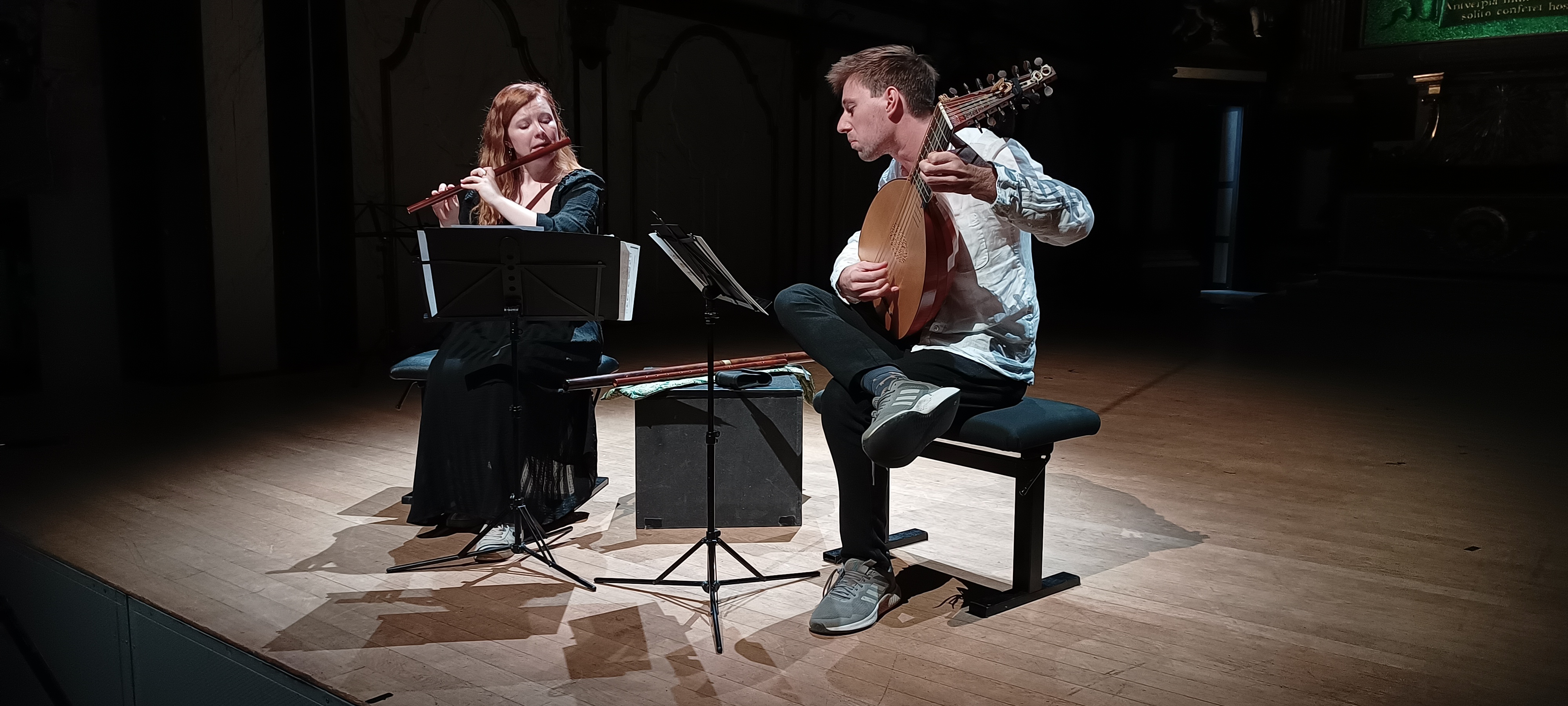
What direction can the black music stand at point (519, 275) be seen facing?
away from the camera

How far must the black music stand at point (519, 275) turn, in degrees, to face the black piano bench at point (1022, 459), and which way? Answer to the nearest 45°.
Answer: approximately 135° to its right

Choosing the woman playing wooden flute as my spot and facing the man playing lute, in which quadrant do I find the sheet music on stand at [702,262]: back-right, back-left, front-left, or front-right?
front-right

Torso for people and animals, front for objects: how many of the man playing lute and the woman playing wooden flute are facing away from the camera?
0

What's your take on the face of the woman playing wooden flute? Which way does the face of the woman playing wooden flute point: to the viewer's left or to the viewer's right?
to the viewer's right

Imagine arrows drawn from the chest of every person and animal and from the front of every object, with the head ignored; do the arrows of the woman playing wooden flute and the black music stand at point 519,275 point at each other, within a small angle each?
yes

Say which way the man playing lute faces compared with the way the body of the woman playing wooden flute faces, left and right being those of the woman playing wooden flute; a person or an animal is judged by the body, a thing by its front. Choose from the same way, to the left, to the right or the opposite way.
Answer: to the right

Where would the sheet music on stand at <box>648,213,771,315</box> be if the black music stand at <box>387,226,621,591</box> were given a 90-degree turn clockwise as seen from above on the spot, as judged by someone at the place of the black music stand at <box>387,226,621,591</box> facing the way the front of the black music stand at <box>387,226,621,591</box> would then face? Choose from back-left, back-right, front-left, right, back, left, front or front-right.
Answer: front-right

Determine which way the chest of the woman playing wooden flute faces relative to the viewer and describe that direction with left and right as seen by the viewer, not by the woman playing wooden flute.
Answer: facing the viewer

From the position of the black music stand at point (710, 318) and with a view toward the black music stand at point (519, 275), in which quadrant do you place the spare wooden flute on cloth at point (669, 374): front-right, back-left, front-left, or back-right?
front-right

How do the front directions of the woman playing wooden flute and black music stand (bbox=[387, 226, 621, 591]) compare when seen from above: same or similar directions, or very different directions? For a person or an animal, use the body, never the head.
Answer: very different directions

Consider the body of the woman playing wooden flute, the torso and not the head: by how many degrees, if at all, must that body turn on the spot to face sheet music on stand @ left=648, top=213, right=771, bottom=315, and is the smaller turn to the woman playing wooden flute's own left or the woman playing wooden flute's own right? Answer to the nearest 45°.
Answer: approximately 45° to the woman playing wooden flute's own left

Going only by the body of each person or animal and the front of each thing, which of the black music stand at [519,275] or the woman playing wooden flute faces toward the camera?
the woman playing wooden flute

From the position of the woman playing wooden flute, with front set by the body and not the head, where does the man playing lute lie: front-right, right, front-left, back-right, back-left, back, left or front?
front-left

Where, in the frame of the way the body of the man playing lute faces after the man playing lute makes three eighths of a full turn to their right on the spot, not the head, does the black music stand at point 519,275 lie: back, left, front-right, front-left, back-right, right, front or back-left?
back-left

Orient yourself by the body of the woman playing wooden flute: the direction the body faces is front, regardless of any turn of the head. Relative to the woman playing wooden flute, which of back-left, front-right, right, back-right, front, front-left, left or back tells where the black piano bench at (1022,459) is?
front-left

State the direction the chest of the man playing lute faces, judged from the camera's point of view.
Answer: to the viewer's left
